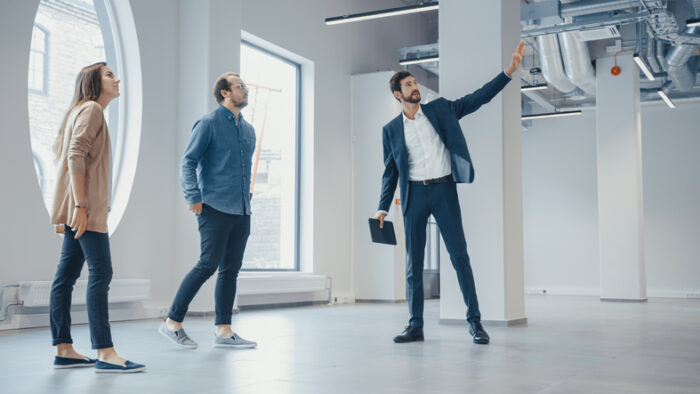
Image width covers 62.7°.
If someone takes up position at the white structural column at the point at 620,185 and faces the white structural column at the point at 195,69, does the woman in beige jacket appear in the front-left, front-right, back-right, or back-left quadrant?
front-left

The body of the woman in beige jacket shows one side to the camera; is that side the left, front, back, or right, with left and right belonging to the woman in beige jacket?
right

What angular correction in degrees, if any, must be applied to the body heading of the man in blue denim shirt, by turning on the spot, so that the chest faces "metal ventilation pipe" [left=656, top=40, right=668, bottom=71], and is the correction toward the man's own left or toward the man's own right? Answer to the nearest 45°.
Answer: approximately 90° to the man's own left

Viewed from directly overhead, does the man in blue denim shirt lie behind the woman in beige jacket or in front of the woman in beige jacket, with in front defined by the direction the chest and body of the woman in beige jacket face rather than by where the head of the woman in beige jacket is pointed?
in front

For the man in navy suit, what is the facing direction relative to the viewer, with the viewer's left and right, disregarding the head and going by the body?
facing the viewer

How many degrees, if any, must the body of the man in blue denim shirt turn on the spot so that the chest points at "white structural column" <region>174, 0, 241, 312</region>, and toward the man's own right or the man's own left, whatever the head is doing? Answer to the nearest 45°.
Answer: approximately 135° to the man's own left

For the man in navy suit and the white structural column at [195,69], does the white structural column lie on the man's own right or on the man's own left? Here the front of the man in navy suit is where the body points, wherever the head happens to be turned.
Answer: on the man's own right

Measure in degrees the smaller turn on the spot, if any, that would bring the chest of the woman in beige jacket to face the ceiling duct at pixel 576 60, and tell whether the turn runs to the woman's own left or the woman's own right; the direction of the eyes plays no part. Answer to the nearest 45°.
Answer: approximately 45° to the woman's own left

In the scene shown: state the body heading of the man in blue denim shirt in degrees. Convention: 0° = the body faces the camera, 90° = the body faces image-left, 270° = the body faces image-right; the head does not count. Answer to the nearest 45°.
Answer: approximately 315°

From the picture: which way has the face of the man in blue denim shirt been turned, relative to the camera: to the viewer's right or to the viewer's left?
to the viewer's right

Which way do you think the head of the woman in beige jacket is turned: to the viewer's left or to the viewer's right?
to the viewer's right
